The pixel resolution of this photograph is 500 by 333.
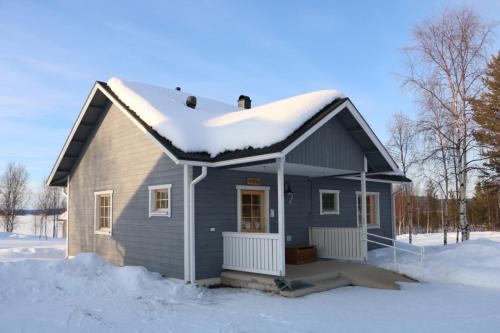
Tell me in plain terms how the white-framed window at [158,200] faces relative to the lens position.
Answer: facing the viewer and to the left of the viewer

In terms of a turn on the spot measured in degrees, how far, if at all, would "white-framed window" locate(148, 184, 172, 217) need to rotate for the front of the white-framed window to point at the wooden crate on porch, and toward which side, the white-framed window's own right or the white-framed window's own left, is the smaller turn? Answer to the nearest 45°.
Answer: approximately 135° to the white-framed window's own left

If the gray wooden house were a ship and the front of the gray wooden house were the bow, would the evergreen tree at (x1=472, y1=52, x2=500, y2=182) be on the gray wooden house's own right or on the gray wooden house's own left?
on the gray wooden house's own left

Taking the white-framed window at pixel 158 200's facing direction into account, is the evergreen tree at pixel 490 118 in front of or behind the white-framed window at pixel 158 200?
behind

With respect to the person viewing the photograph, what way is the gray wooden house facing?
facing the viewer and to the right of the viewer
